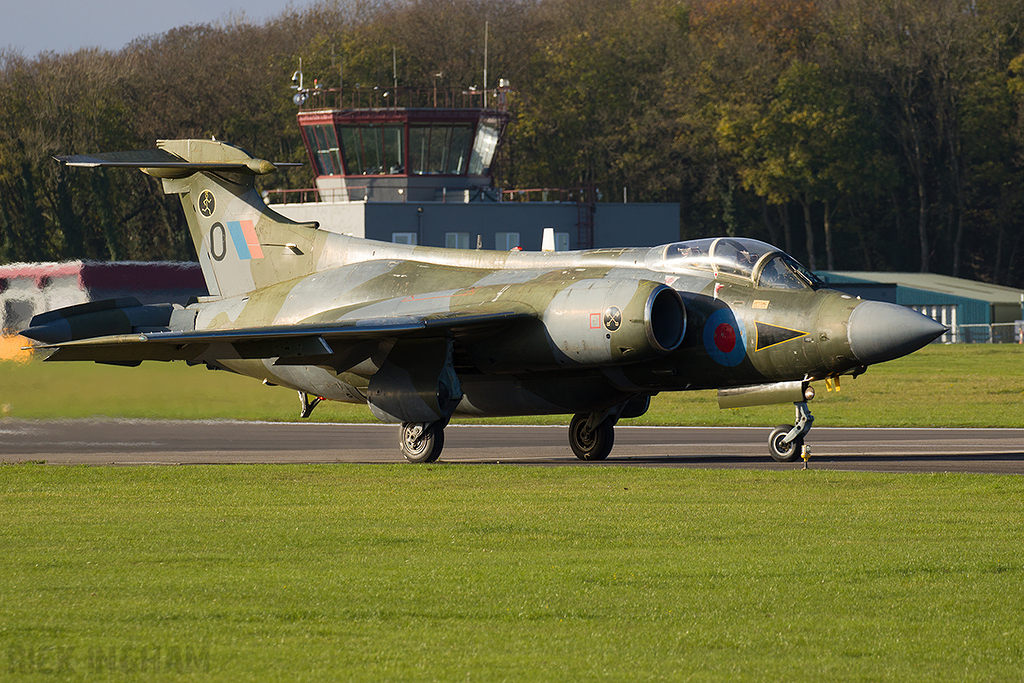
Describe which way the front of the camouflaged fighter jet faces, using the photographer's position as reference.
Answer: facing the viewer and to the right of the viewer
